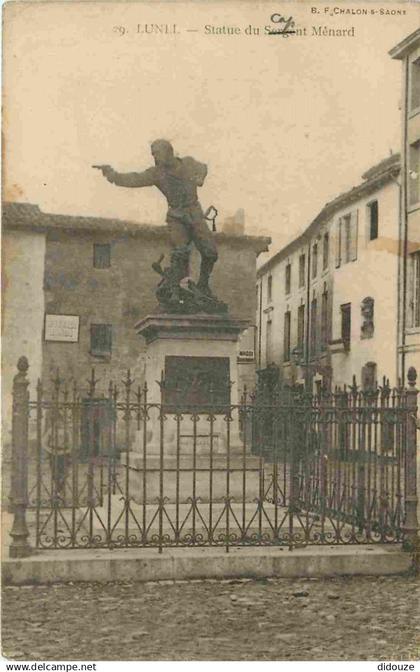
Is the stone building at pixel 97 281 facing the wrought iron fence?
yes

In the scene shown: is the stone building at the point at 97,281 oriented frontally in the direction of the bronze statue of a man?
yes

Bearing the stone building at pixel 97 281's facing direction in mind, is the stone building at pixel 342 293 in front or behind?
in front
